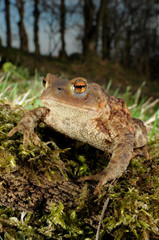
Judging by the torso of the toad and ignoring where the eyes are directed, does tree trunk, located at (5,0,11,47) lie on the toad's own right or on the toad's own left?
on the toad's own right

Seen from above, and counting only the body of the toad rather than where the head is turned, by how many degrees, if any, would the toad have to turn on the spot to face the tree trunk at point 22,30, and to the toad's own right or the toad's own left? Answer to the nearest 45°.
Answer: approximately 135° to the toad's own right

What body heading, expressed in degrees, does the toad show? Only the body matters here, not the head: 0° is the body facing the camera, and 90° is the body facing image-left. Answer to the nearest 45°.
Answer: approximately 45°

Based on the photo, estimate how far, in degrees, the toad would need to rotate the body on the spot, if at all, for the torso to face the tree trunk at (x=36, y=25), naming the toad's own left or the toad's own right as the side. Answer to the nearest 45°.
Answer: approximately 135° to the toad's own right

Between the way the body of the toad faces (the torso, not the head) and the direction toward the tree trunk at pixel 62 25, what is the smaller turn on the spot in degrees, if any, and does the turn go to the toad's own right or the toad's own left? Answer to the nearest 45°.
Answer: approximately 135° to the toad's own right
